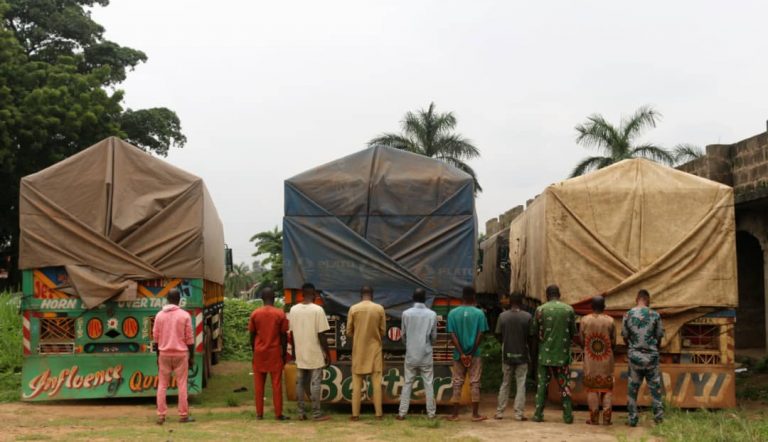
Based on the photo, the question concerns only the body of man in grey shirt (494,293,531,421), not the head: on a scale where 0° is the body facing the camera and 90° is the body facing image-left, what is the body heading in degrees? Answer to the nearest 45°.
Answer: approximately 180°

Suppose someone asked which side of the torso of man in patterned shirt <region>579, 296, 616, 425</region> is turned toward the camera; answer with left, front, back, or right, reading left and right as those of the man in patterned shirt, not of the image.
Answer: back

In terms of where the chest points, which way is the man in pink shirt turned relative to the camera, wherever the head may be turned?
away from the camera

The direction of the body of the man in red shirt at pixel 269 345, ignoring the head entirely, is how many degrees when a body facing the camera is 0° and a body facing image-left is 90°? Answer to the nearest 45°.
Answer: approximately 180°

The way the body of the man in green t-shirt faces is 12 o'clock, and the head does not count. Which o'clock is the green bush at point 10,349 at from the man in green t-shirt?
The green bush is roughly at 10 o'clock from the man in green t-shirt.

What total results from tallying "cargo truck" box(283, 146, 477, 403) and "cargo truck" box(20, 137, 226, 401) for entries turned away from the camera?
2

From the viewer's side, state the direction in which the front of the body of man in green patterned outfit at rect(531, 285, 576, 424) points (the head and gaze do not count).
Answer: away from the camera

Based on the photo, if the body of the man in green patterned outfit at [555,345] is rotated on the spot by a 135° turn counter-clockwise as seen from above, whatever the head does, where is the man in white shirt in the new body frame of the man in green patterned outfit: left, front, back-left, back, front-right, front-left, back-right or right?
front-right

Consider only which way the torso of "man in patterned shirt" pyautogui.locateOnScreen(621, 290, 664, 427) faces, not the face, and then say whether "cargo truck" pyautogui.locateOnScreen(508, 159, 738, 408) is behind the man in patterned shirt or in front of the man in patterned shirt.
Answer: in front

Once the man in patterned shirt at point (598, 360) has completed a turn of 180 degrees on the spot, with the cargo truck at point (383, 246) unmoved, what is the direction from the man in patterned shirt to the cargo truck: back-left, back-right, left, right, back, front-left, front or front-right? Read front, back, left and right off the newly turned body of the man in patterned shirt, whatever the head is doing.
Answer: right

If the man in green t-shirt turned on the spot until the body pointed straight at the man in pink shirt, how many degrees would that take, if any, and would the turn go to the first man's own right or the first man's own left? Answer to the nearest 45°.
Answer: approximately 90° to the first man's own left

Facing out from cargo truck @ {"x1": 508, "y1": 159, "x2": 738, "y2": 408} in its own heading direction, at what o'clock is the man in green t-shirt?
The man in green t-shirt is roughly at 8 o'clock from the cargo truck.

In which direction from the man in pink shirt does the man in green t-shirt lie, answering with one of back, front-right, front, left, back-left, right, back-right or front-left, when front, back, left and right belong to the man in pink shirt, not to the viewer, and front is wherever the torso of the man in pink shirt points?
right

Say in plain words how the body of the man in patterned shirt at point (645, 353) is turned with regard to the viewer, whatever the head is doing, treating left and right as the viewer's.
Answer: facing away from the viewer

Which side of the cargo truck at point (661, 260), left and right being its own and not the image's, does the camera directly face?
back

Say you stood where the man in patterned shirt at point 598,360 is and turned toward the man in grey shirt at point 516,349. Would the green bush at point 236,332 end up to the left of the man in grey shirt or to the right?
right

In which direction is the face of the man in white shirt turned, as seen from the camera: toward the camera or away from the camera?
away from the camera

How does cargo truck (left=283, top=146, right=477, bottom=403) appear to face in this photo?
away from the camera
